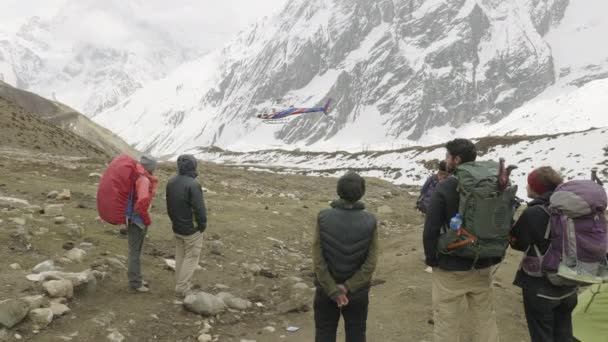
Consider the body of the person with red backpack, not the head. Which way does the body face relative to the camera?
to the viewer's right

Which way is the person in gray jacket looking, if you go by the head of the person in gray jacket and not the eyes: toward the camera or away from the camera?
away from the camera

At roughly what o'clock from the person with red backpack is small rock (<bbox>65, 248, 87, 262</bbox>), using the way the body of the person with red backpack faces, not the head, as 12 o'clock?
The small rock is roughly at 8 o'clock from the person with red backpack.

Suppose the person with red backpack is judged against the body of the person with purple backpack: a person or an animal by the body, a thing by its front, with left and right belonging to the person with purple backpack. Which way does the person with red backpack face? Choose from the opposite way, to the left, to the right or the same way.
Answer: to the right

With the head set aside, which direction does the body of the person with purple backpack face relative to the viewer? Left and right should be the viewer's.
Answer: facing away from the viewer and to the left of the viewer

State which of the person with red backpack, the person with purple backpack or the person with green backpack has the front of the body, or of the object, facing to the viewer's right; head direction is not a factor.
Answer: the person with red backpack

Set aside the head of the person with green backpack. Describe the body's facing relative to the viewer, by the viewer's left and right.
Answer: facing away from the viewer and to the left of the viewer

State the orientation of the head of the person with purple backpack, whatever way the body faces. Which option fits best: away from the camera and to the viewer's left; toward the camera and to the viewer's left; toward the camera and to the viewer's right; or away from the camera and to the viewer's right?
away from the camera and to the viewer's left

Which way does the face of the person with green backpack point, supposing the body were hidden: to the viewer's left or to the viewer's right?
to the viewer's left

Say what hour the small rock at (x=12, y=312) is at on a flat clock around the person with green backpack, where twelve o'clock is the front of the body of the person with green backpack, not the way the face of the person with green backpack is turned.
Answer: The small rock is roughly at 10 o'clock from the person with green backpack.

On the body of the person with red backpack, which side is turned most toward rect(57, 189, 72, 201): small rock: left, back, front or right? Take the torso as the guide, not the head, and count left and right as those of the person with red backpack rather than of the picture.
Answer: left

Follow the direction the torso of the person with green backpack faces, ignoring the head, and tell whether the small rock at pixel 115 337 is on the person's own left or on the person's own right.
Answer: on the person's own left
